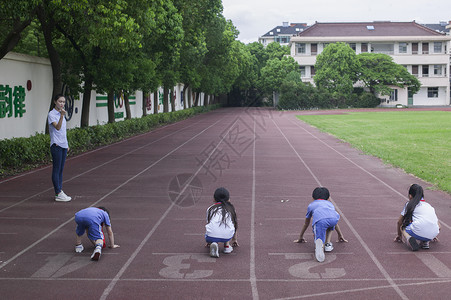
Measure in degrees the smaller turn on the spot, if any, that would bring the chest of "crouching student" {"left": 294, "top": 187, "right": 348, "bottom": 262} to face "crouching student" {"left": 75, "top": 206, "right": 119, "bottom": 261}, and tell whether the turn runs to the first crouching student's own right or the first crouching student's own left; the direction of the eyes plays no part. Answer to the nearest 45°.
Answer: approximately 90° to the first crouching student's own left

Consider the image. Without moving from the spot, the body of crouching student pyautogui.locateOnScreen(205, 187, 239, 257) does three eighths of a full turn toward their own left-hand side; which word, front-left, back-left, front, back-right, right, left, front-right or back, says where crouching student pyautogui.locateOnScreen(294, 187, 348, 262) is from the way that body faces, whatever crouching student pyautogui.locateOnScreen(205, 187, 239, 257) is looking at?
back-left

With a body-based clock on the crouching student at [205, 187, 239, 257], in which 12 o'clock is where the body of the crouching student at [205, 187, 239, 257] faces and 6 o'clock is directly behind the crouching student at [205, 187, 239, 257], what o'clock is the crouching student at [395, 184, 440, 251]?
the crouching student at [395, 184, 440, 251] is roughly at 3 o'clock from the crouching student at [205, 187, 239, 257].

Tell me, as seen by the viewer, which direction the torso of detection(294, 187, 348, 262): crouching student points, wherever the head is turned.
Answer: away from the camera

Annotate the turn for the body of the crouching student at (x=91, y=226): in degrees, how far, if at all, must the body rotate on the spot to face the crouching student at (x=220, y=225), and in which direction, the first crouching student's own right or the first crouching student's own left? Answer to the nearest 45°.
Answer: approximately 45° to the first crouching student's own right

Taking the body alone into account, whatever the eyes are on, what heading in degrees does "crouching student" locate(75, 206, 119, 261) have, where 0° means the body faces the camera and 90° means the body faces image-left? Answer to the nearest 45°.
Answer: approximately 225°

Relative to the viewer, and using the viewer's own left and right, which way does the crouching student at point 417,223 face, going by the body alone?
facing away from the viewer and to the left of the viewer

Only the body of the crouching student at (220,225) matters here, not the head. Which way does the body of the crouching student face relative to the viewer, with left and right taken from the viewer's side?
facing away from the viewer
